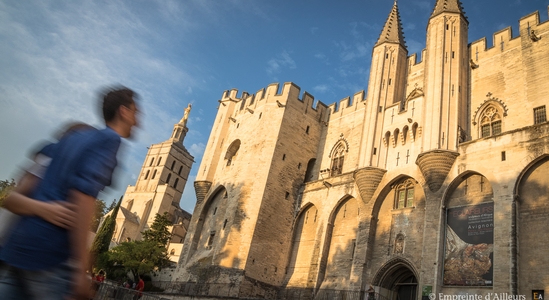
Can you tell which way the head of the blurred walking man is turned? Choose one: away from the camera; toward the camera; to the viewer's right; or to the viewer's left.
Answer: to the viewer's right

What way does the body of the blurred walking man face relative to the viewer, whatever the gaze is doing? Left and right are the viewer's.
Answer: facing away from the viewer and to the right of the viewer

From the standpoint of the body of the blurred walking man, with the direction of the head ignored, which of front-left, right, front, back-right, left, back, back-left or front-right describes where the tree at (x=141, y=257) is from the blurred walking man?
front-left
